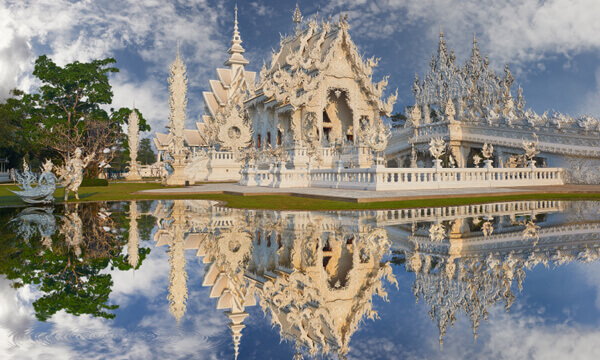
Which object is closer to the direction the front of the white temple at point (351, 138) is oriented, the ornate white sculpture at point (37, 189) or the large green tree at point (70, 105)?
the ornate white sculpture

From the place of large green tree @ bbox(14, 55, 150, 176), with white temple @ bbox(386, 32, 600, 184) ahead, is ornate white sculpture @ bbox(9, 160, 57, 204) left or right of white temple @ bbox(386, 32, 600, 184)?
right

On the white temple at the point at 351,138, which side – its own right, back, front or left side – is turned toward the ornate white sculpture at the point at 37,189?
right

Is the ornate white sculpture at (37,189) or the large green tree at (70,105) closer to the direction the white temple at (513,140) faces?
the ornate white sculpture
